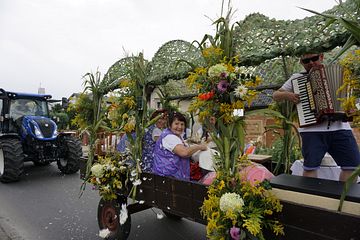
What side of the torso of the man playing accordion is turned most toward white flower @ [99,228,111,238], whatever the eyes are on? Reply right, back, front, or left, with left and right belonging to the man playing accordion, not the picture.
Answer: right

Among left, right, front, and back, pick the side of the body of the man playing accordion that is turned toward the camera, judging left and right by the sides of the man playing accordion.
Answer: front

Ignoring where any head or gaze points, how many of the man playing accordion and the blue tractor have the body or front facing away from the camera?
0

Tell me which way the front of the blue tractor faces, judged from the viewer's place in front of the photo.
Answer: facing the viewer and to the right of the viewer

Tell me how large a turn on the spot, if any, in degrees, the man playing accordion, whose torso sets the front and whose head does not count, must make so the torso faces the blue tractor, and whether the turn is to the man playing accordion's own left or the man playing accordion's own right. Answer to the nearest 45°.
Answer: approximately 90° to the man playing accordion's own right

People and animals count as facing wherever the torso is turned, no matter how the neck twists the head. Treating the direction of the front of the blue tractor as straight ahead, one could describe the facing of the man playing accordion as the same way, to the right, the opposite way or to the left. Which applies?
to the right

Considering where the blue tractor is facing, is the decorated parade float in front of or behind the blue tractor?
in front

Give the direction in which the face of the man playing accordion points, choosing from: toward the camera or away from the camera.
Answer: toward the camera

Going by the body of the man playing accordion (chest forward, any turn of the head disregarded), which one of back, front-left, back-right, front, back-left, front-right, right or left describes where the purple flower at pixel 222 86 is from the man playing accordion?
front-right

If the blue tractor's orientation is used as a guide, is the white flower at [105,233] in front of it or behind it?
in front
